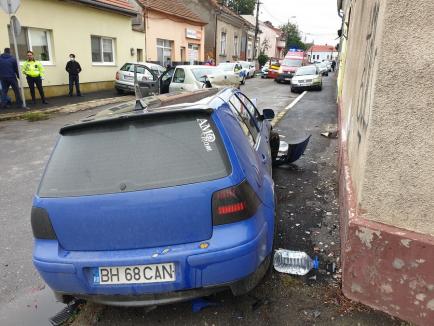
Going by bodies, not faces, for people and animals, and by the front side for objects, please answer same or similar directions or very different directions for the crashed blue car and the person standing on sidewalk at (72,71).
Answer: very different directions

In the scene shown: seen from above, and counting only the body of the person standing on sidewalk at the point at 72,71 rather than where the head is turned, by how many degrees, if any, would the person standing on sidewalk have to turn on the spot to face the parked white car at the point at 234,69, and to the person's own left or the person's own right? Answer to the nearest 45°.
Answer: approximately 90° to the person's own left

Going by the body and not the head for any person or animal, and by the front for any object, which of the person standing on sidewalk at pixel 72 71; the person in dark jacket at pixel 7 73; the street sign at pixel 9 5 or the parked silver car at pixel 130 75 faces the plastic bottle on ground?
the person standing on sidewalk

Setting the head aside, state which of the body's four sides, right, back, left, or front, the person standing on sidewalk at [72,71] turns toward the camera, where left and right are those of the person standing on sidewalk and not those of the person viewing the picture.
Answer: front

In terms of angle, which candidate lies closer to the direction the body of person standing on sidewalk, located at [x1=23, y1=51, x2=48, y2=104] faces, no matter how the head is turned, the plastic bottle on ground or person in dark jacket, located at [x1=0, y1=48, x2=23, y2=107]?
the plastic bottle on ground

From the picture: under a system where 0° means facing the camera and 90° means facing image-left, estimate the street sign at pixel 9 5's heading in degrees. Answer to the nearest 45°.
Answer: approximately 180°

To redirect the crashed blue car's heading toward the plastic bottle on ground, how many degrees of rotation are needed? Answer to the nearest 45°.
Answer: approximately 90° to its right
